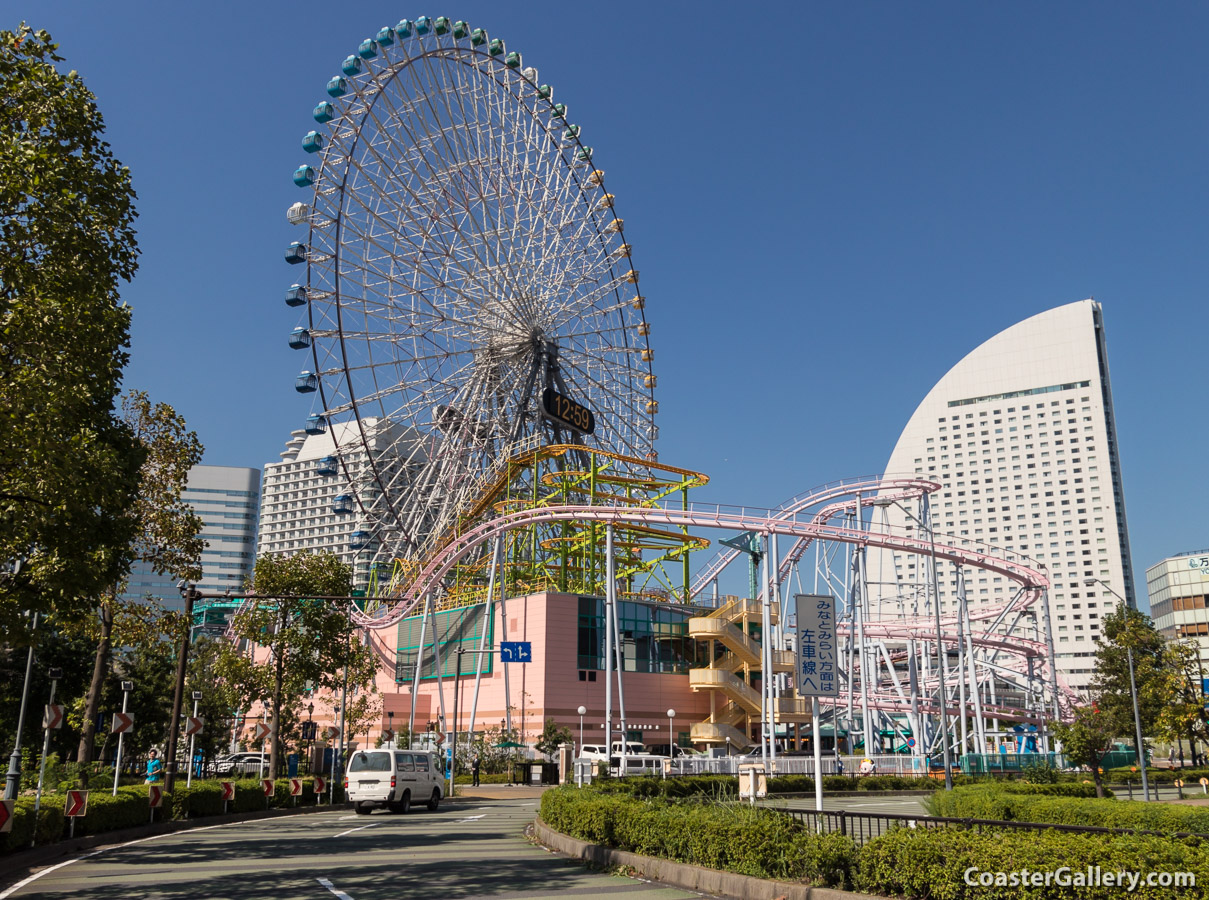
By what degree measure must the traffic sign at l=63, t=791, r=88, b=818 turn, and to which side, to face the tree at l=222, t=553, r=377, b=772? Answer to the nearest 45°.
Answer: approximately 180°

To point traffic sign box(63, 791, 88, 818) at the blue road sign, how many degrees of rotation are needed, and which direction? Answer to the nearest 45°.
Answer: approximately 135° to its left

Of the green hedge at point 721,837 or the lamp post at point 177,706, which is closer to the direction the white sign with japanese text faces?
the green hedge

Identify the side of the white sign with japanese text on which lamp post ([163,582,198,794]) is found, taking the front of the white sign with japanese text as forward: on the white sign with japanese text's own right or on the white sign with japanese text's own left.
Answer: on the white sign with japanese text's own right

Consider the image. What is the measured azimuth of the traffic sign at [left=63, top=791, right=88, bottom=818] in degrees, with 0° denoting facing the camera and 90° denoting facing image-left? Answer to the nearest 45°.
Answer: approximately 0°

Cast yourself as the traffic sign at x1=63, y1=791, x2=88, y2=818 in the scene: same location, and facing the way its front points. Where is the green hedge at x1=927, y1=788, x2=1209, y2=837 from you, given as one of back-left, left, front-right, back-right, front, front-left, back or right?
front-left
